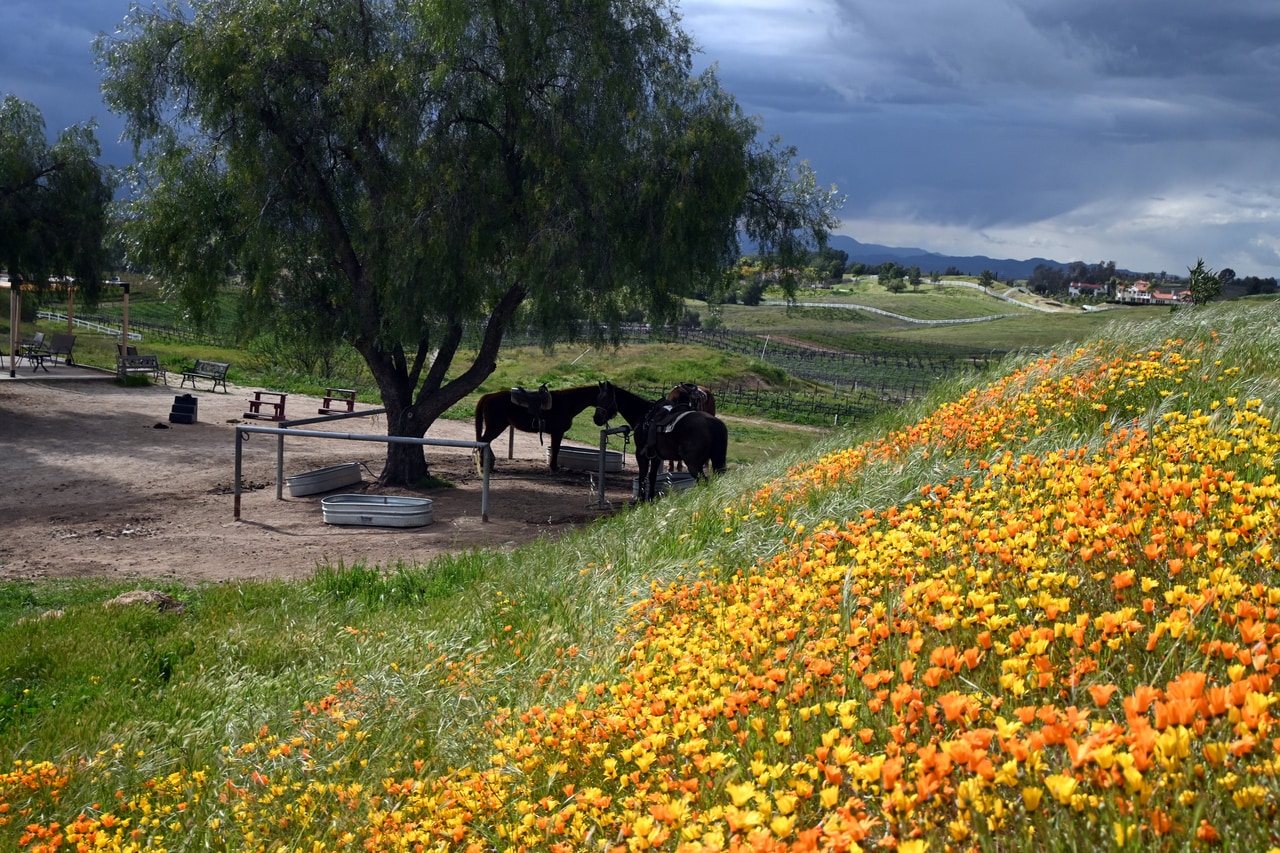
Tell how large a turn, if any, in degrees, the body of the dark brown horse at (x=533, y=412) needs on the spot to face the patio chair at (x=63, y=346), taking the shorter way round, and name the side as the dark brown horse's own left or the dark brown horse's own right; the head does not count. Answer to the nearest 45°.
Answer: approximately 135° to the dark brown horse's own left

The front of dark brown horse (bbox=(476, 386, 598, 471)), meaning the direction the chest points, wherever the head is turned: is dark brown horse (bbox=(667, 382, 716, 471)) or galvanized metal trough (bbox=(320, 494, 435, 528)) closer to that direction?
the dark brown horse

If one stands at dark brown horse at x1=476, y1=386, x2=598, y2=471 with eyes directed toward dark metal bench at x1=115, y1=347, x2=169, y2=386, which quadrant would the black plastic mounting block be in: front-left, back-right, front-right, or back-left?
front-left

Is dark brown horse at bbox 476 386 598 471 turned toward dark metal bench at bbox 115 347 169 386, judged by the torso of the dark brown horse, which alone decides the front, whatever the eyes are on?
no

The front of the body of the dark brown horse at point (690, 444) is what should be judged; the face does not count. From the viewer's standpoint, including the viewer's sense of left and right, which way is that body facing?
facing to the left of the viewer

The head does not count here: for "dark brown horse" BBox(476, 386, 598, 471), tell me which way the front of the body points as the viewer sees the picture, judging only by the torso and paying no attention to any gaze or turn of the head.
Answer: to the viewer's right

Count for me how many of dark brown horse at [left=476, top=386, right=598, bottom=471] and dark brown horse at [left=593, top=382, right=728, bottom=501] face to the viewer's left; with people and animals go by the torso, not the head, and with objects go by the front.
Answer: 1

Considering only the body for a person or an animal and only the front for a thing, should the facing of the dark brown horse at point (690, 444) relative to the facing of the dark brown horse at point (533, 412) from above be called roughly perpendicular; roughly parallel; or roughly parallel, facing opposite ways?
roughly parallel, facing opposite ways

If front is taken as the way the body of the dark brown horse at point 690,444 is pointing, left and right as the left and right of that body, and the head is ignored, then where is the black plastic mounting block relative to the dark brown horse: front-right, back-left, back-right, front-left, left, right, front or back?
front-right

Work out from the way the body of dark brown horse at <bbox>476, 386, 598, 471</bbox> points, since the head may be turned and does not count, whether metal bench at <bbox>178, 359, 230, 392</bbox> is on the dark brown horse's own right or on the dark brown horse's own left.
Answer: on the dark brown horse's own left
